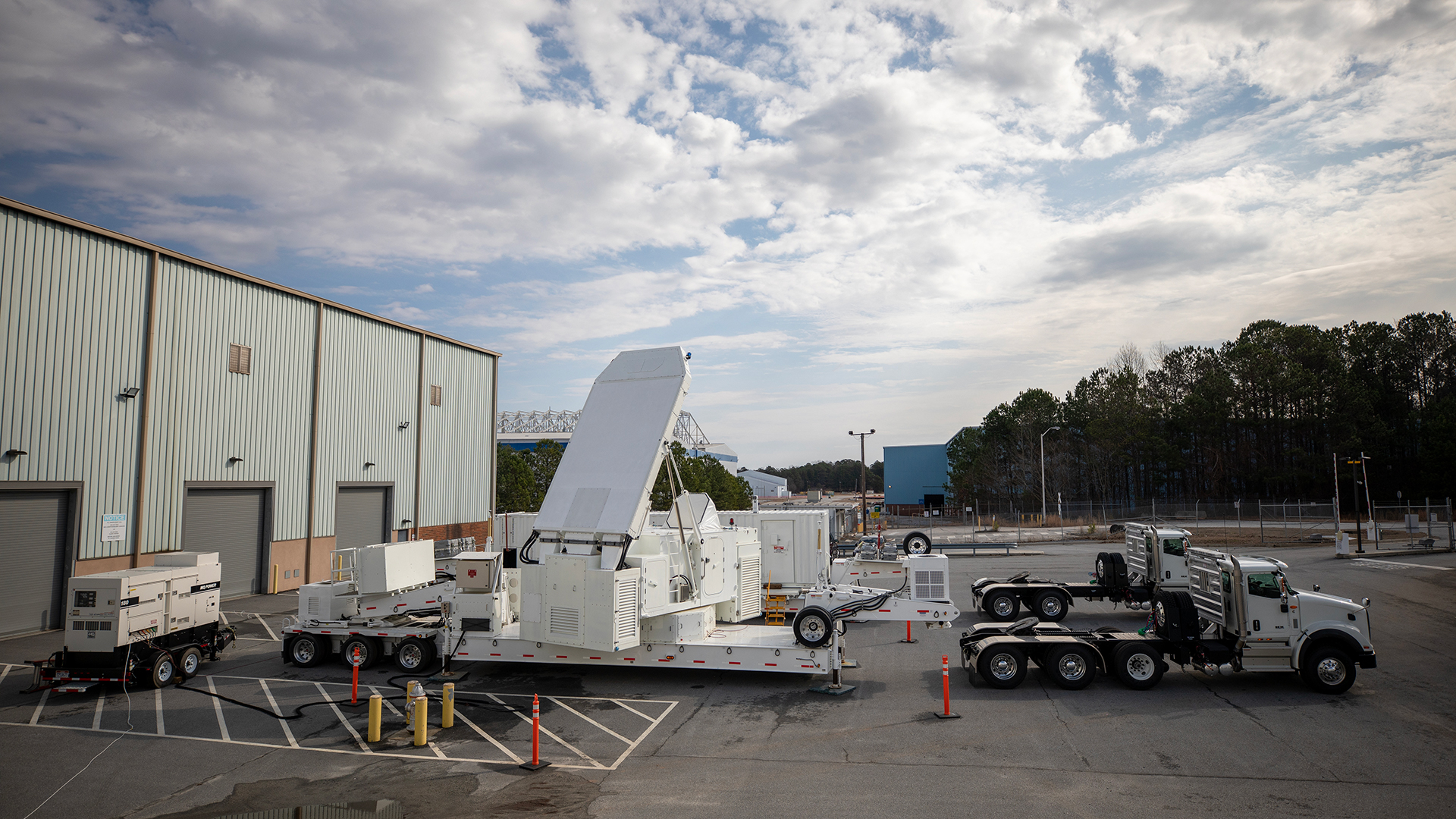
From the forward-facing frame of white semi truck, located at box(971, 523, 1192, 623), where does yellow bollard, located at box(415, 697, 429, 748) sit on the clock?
The yellow bollard is roughly at 4 o'clock from the white semi truck.

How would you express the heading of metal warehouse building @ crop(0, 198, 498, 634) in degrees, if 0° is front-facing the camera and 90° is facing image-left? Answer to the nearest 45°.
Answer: approximately 315°

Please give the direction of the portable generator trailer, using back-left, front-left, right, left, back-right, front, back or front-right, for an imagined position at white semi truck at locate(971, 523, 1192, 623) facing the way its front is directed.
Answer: back-right

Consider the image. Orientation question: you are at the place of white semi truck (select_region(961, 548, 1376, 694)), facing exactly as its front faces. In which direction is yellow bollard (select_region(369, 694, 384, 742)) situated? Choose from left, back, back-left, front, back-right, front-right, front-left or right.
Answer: back-right

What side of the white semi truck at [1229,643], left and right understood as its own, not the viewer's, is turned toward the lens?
right

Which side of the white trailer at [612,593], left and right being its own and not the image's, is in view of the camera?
right

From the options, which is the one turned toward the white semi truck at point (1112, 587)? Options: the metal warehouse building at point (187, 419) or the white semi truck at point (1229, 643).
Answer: the metal warehouse building

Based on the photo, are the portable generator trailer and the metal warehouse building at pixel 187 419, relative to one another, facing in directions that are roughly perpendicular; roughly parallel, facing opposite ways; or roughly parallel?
roughly perpendicular

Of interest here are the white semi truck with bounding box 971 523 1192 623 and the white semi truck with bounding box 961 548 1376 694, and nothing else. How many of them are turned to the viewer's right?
2

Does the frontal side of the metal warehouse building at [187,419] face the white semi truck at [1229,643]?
yes

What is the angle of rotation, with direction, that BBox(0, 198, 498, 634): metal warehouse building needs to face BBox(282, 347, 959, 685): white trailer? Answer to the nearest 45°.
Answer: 0° — it already faces it

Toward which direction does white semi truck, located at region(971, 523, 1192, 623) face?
to the viewer's right
